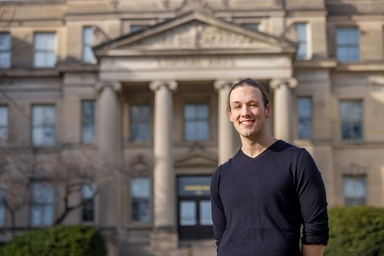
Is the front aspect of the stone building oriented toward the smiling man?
yes

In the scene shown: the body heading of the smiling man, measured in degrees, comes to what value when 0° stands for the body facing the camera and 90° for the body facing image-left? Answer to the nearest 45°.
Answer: approximately 45°

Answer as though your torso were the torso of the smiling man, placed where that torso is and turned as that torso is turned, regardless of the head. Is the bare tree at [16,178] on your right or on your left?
on your right

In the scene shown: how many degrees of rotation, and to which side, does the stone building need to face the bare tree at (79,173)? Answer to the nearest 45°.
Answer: approximately 45° to its right

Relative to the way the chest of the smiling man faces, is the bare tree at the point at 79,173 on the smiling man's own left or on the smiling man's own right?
on the smiling man's own right

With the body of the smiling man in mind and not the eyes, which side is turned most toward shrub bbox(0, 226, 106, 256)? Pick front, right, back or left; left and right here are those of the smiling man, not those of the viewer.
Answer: right
